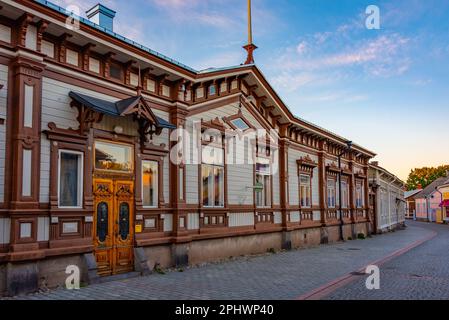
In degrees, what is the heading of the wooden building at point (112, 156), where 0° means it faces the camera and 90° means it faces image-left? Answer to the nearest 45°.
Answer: approximately 315°

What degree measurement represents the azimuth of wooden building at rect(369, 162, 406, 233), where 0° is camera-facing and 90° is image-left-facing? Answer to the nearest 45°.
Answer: approximately 315°
